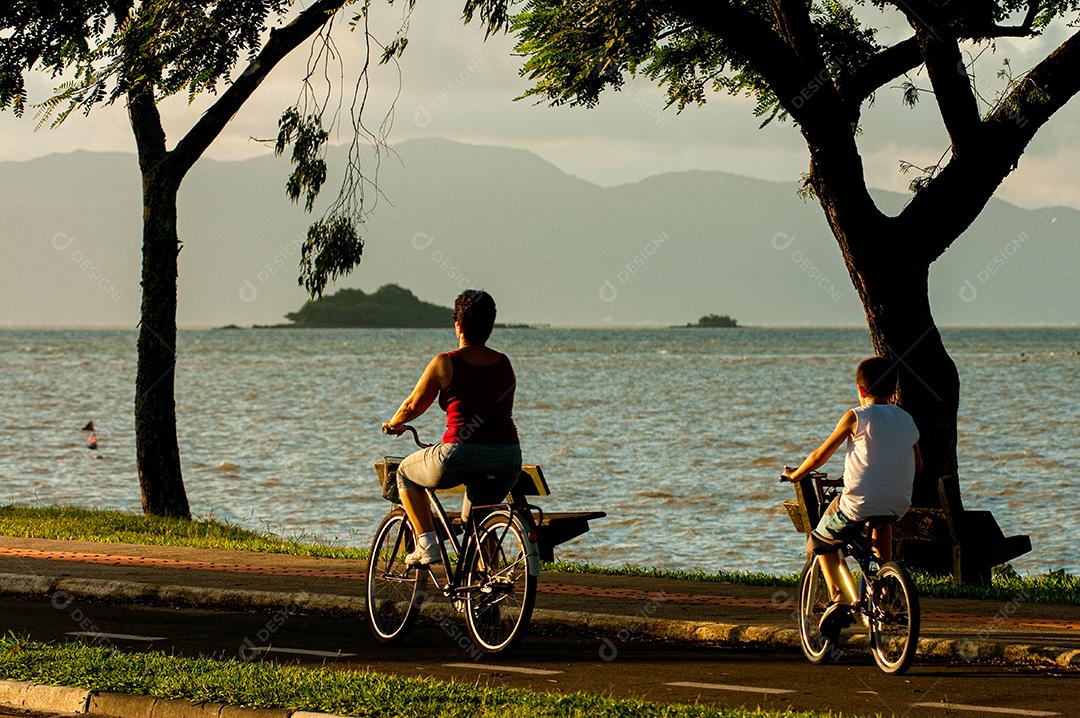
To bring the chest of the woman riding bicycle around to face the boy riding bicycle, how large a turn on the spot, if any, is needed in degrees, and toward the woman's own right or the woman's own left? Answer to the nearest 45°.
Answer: approximately 135° to the woman's own right

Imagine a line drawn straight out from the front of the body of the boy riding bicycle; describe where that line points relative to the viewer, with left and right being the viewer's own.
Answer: facing away from the viewer and to the left of the viewer

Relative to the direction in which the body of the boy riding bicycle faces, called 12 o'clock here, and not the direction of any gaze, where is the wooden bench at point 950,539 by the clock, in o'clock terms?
The wooden bench is roughly at 2 o'clock from the boy riding bicycle.

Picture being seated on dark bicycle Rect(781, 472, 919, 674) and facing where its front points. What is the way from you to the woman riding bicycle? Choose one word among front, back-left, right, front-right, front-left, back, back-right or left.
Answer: front-left

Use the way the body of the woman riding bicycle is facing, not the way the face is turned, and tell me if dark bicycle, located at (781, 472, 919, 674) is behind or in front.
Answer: behind

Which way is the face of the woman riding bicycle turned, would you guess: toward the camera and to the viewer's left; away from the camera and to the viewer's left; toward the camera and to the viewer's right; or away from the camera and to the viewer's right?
away from the camera and to the viewer's left

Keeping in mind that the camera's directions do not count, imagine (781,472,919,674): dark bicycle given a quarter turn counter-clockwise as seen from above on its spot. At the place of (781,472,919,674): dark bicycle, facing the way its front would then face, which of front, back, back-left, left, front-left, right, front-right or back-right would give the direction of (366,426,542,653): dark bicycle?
front-right

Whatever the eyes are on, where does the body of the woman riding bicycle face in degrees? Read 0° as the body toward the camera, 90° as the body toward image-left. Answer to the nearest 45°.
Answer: approximately 135°

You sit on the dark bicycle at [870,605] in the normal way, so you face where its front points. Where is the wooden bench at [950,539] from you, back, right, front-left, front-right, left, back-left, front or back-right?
front-right

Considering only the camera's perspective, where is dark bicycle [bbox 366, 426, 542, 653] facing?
facing away from the viewer and to the left of the viewer

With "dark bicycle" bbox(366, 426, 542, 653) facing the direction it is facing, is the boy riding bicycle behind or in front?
behind

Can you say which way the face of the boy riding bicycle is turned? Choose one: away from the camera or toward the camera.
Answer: away from the camera

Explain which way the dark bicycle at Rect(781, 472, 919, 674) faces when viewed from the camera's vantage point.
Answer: facing away from the viewer and to the left of the viewer

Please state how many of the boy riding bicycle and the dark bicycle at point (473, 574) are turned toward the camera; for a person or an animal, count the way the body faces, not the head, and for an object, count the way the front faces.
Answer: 0
